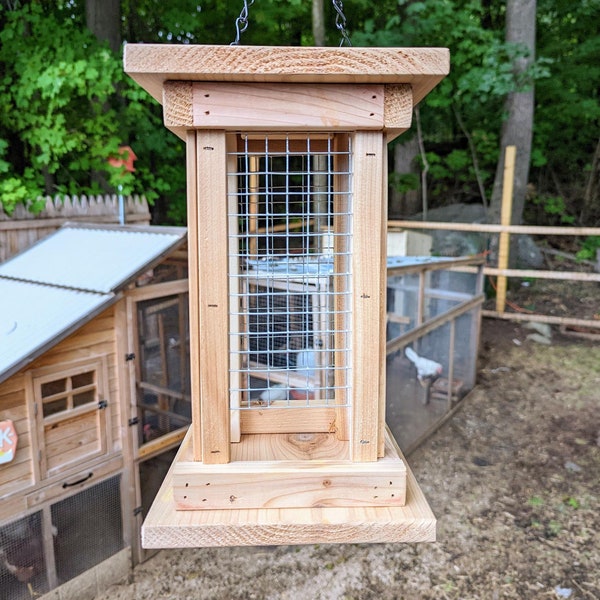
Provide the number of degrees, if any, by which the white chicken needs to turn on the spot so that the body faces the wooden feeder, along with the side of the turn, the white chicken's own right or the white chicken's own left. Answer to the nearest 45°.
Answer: approximately 90° to the white chicken's own right

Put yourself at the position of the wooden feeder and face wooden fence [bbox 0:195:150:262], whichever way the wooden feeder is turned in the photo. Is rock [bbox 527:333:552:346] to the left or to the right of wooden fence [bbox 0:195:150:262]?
right

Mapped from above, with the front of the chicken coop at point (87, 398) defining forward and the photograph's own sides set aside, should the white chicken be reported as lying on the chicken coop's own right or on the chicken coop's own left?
on the chicken coop's own left

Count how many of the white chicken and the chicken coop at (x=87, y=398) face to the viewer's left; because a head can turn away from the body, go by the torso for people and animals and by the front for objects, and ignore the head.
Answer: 0

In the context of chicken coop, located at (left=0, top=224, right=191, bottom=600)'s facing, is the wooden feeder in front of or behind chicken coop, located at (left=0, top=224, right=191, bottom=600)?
in front

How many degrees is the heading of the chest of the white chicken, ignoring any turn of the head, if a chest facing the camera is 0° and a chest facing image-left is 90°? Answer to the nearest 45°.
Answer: approximately 270°

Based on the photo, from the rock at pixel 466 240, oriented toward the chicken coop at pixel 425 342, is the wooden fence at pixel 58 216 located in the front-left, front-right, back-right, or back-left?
front-right

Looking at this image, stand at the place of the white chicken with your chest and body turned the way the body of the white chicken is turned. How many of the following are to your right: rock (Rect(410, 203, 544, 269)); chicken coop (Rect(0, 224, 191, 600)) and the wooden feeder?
1

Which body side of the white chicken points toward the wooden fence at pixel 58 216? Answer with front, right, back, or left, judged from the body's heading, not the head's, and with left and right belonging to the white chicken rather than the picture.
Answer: back

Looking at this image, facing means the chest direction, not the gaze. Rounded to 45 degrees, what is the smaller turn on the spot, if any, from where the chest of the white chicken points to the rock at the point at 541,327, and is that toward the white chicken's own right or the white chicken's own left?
approximately 45° to the white chicken's own left
